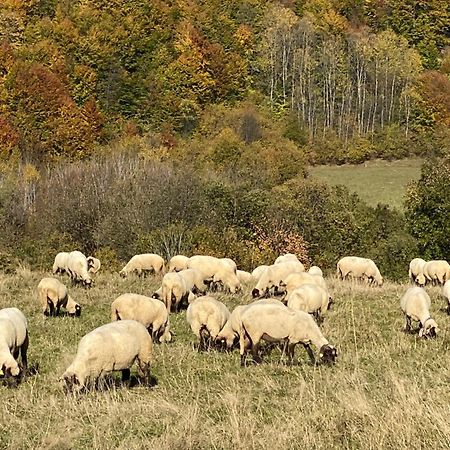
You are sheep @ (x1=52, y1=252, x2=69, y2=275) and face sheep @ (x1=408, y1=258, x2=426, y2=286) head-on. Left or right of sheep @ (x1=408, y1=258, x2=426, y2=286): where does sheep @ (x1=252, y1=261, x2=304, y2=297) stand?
right

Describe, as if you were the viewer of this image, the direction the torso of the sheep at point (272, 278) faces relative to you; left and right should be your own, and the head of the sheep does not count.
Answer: facing to the left of the viewer

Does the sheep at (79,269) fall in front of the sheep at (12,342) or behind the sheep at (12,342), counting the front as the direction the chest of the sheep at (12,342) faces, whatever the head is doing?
behind

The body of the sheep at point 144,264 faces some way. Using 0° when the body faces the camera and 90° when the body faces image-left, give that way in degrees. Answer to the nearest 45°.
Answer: approximately 90°

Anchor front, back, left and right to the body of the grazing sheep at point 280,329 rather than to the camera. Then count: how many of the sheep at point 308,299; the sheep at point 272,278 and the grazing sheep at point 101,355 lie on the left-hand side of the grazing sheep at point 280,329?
2

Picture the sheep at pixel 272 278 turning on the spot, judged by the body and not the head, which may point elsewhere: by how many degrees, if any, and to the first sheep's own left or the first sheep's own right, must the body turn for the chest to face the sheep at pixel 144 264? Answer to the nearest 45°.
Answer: approximately 45° to the first sheep's own right

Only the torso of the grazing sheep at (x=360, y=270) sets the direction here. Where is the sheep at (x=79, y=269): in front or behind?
behind

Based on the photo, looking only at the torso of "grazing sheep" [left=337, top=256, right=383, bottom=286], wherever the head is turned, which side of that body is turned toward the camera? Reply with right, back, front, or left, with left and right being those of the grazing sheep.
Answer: right

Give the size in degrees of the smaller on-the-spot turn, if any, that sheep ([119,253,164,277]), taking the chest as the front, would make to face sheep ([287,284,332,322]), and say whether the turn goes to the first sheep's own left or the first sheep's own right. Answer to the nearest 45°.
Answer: approximately 90° to the first sheep's own left

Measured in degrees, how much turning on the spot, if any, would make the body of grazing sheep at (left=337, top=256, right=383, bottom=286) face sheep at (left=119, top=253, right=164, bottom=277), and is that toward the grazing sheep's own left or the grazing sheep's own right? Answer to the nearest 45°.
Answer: approximately 180°

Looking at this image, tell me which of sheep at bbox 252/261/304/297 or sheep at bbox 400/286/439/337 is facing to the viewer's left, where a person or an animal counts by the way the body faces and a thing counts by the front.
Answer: sheep at bbox 252/261/304/297
